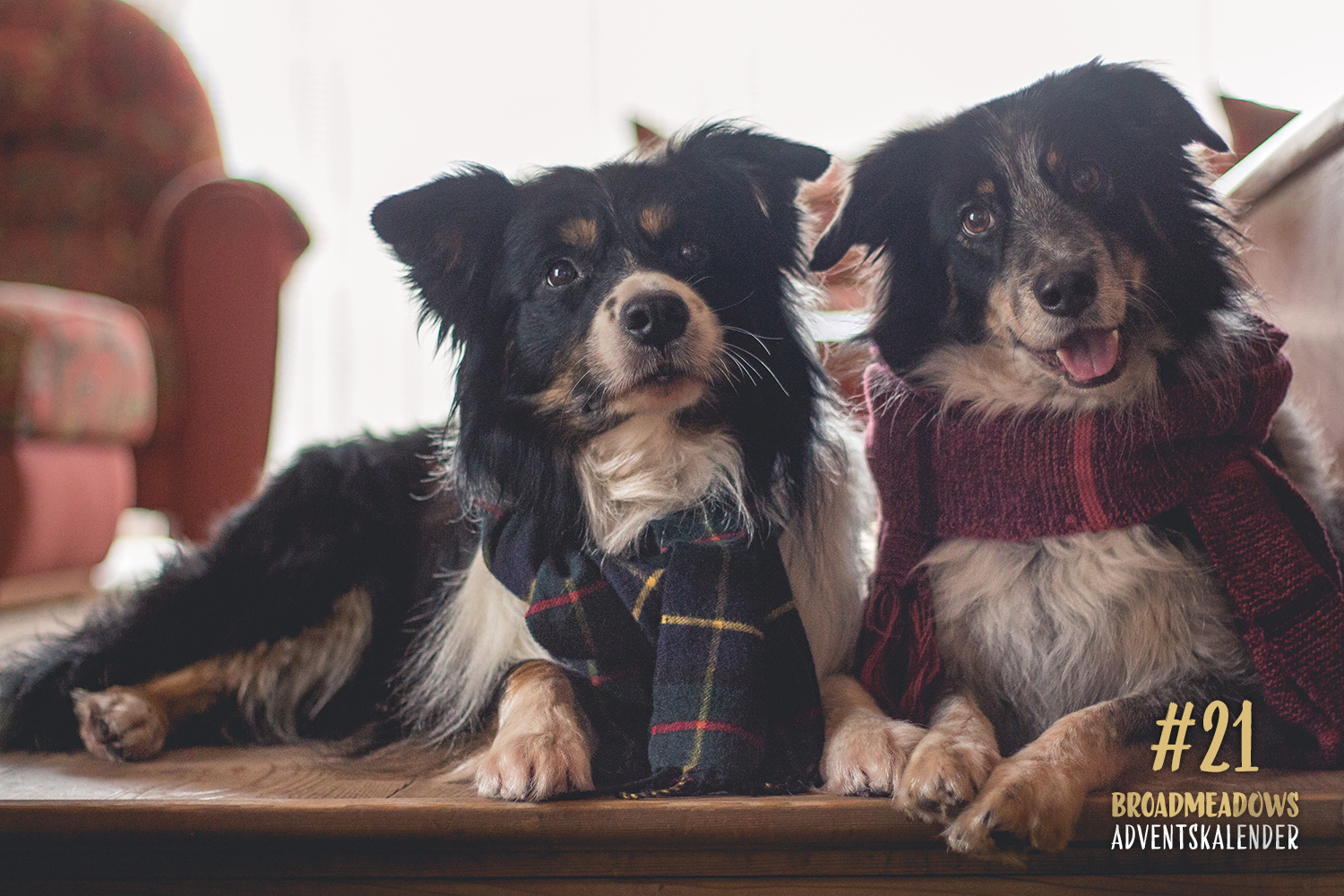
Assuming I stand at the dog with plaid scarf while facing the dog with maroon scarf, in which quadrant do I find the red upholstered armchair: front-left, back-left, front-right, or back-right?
back-left

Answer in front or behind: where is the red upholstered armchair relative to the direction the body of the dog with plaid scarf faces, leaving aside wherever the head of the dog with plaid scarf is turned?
behind

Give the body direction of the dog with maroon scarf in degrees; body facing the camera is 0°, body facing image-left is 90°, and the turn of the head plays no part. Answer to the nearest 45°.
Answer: approximately 0°

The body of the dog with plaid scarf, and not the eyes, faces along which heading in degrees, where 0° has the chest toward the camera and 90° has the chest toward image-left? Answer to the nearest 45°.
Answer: approximately 315°
